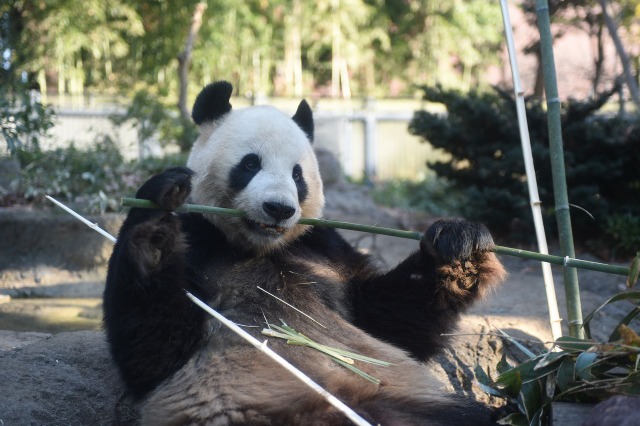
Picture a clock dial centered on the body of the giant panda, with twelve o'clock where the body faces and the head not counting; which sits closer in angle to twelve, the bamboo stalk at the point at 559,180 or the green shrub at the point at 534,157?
the bamboo stalk

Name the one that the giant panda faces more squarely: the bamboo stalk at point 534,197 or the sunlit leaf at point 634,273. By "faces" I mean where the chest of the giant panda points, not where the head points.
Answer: the sunlit leaf

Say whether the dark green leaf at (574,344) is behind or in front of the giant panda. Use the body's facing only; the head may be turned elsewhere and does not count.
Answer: in front

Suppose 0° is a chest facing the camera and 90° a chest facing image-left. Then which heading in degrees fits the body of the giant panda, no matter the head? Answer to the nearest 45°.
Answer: approximately 315°

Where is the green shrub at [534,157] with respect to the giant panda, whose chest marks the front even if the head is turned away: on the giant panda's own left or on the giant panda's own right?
on the giant panda's own left

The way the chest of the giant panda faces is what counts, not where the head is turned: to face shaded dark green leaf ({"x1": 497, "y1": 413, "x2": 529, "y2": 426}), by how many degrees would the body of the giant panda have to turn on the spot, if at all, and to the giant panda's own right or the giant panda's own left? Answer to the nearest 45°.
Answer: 0° — it already faces it

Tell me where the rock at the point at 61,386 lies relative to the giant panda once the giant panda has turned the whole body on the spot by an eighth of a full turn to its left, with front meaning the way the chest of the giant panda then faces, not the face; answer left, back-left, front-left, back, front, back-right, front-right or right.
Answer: back

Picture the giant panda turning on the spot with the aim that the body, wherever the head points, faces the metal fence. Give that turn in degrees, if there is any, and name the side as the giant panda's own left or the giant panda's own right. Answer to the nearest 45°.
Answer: approximately 135° to the giant panda's own left

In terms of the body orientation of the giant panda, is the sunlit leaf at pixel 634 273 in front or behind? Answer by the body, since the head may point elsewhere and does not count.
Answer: in front
